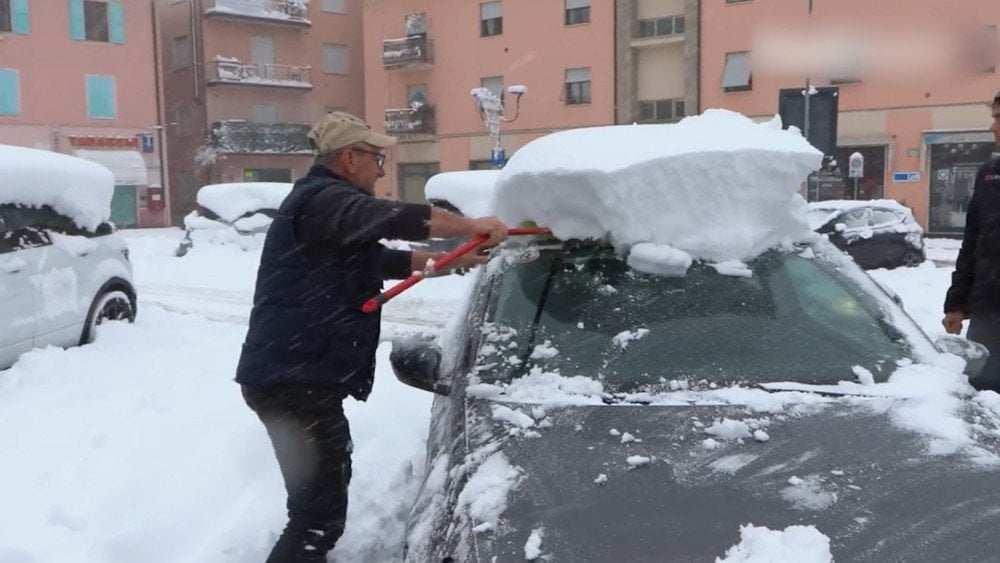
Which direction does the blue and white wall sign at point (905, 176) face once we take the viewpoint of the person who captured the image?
facing the viewer

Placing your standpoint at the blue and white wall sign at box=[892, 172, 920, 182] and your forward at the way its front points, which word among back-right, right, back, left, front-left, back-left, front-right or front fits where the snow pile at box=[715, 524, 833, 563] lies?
front

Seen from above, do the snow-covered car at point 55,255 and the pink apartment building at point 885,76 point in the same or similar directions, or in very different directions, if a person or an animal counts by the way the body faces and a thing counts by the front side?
same or similar directions

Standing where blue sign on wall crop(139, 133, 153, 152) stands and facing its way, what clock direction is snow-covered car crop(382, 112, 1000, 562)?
The snow-covered car is roughly at 12 o'clock from the blue sign on wall.

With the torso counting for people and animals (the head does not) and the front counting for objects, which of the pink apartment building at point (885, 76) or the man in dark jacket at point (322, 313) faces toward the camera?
the pink apartment building

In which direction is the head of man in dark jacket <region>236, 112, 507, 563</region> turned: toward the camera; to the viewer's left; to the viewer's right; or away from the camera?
to the viewer's right

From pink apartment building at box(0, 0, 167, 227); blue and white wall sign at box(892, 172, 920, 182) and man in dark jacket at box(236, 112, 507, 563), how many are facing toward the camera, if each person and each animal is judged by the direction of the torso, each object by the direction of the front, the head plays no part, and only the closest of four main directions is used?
2

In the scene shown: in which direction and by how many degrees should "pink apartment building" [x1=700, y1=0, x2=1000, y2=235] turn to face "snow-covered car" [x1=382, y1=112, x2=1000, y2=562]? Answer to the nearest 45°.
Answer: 0° — it already faces it

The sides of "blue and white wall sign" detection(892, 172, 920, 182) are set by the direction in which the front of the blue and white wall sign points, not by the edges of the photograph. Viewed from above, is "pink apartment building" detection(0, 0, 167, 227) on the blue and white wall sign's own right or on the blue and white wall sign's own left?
on the blue and white wall sign's own right

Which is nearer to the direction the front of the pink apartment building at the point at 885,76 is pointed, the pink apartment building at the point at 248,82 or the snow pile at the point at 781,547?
the snow pile

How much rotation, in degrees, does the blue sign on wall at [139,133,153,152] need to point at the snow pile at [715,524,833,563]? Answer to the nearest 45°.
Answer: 0° — it already faces it

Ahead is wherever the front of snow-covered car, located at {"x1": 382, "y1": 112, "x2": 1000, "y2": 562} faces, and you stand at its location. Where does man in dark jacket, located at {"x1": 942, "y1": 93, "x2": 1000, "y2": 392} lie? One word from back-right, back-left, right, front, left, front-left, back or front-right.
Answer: back-left

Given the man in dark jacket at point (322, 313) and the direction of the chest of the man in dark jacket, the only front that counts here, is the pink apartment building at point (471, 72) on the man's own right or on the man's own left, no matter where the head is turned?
on the man's own left

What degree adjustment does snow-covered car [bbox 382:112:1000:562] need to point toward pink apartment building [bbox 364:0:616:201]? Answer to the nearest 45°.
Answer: approximately 180°

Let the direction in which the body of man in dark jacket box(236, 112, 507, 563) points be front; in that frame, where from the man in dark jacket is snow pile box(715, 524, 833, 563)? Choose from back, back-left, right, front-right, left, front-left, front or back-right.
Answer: front-right

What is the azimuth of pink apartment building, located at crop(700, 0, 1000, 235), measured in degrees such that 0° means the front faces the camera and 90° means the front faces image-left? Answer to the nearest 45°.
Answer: approximately 0°

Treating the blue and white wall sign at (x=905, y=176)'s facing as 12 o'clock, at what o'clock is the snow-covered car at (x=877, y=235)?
The snow-covered car is roughly at 12 o'clock from the blue and white wall sign.

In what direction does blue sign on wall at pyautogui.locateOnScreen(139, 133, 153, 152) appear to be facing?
toward the camera

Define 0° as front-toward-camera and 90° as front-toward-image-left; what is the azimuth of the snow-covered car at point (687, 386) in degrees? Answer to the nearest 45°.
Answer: approximately 0°

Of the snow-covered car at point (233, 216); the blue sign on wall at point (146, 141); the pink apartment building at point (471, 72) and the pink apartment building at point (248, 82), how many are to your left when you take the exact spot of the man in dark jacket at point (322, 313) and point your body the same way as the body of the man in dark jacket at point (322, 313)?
4
